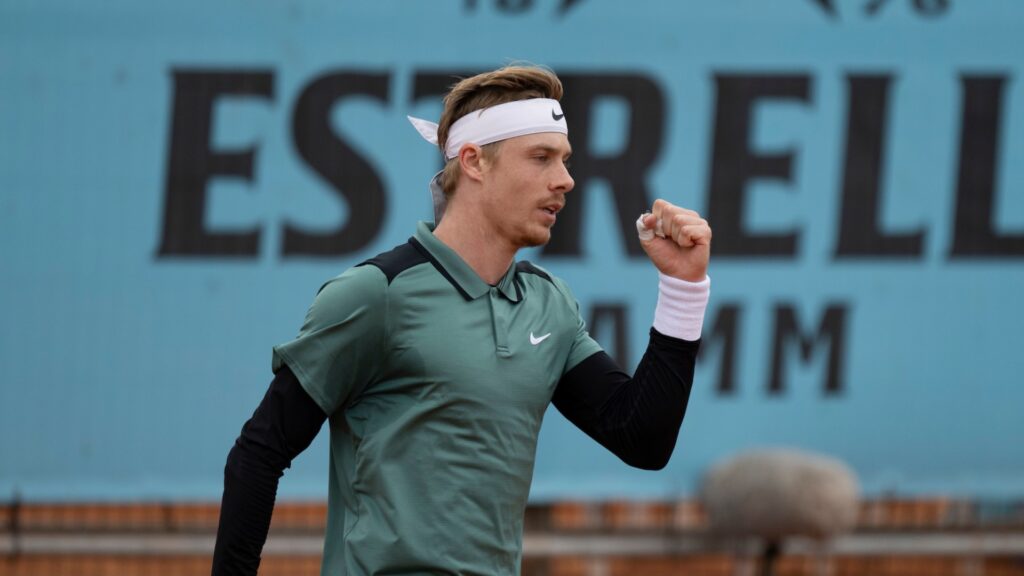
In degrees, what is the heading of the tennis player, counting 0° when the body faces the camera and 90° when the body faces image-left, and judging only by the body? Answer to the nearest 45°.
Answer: approximately 315°
